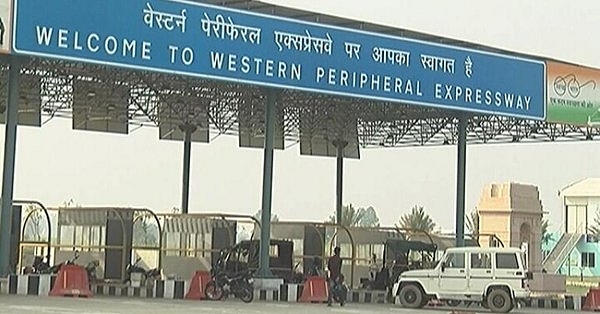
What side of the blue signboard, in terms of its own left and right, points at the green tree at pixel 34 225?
back

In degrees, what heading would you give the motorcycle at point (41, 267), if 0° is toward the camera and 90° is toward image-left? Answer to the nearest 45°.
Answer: approximately 90°

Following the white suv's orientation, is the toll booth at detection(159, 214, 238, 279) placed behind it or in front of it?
in front

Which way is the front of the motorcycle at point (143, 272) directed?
to the viewer's left

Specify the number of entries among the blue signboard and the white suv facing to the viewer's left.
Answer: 1

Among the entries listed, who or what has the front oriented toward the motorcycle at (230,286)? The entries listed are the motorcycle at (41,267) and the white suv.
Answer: the white suv

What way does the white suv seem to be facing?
to the viewer's left
